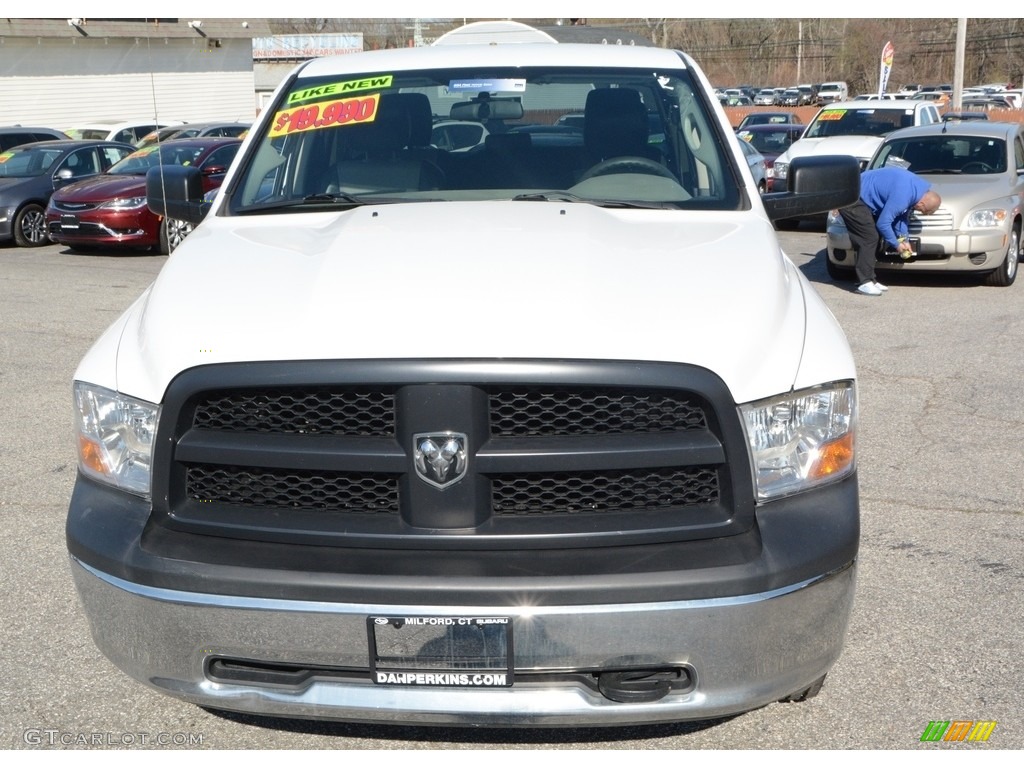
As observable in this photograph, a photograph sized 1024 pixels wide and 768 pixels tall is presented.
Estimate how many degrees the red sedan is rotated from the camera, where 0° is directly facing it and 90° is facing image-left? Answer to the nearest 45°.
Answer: approximately 45°

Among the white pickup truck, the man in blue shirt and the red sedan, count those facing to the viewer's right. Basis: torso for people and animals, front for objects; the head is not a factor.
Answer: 1

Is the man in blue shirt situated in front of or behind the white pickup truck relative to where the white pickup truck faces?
behind

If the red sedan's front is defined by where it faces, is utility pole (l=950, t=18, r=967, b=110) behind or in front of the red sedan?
behind

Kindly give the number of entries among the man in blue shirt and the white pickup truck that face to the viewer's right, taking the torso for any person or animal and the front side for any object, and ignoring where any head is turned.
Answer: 1

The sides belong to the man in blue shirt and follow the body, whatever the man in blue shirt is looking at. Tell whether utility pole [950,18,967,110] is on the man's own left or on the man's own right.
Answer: on the man's own left

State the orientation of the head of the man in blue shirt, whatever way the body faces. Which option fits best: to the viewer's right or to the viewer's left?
to the viewer's right

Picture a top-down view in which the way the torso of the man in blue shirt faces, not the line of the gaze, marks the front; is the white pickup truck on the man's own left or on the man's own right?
on the man's own right

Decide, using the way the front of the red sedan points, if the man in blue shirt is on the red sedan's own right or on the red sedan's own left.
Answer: on the red sedan's own left

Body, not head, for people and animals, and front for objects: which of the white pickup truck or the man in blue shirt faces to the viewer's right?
the man in blue shirt

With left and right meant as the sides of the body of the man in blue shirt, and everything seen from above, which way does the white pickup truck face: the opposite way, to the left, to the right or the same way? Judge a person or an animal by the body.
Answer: to the right

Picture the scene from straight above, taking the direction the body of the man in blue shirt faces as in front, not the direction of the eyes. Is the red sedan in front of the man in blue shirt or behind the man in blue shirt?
behind

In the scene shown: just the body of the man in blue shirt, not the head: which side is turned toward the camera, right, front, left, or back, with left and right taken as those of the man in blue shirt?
right
